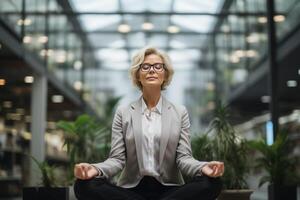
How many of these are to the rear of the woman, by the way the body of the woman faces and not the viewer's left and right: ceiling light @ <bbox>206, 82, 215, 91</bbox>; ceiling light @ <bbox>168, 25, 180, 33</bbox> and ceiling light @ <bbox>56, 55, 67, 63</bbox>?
3

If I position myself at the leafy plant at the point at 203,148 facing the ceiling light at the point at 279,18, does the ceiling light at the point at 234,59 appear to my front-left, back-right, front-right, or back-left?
front-left

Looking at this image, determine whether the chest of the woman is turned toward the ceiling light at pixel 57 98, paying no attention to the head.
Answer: no

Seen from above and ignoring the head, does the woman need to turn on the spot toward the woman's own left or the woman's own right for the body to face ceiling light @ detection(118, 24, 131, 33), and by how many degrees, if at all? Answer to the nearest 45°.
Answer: approximately 180°

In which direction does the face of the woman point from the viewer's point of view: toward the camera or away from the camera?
toward the camera

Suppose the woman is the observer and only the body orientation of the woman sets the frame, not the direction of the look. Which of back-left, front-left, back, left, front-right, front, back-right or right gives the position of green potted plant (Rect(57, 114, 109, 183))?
back

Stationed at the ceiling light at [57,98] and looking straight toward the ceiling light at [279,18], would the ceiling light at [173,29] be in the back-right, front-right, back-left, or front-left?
front-left

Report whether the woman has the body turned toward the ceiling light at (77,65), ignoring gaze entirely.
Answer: no

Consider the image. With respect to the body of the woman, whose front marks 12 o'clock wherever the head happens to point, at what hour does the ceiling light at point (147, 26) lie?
The ceiling light is roughly at 6 o'clock from the woman.

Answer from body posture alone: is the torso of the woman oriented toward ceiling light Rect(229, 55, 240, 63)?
no

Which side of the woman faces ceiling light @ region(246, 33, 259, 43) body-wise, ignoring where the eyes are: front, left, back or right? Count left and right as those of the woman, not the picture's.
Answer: back

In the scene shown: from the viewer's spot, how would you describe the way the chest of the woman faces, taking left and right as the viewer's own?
facing the viewer

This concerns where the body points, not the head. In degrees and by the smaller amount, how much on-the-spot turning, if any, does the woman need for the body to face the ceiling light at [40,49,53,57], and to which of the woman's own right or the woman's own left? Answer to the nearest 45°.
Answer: approximately 180°

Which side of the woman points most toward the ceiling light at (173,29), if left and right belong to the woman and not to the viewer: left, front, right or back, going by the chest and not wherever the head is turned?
back

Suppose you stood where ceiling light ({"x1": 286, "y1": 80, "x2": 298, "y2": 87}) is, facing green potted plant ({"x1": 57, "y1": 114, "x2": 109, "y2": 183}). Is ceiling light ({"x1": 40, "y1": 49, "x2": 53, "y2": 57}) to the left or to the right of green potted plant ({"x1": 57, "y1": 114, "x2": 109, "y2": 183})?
right

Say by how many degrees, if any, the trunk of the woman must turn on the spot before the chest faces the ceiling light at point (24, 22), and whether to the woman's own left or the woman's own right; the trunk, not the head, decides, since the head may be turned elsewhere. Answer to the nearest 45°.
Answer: approximately 180°
